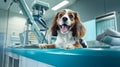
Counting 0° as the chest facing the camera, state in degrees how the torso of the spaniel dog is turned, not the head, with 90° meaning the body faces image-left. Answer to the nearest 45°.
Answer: approximately 0°
